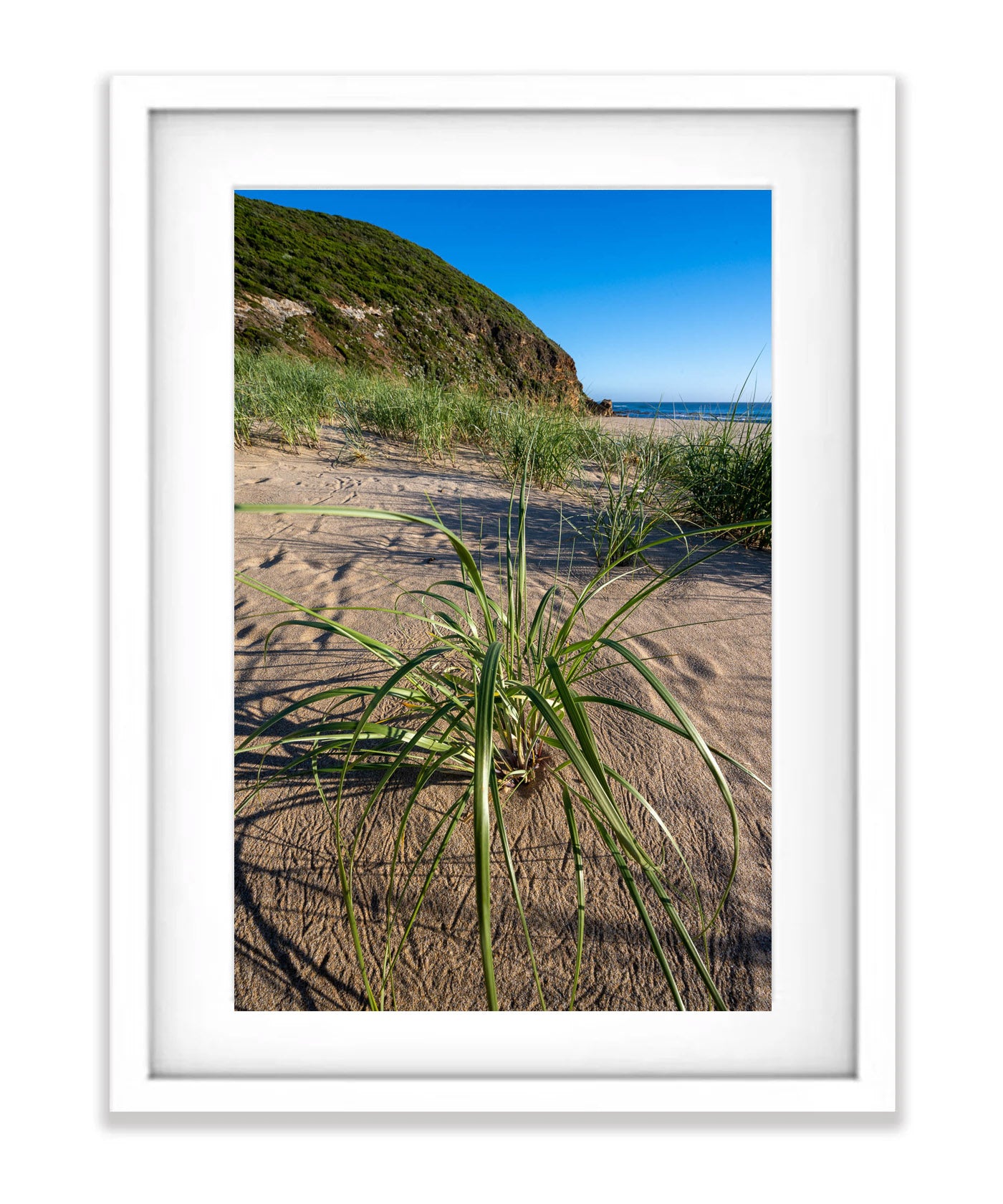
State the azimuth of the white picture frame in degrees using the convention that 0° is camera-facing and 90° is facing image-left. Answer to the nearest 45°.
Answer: approximately 0°
